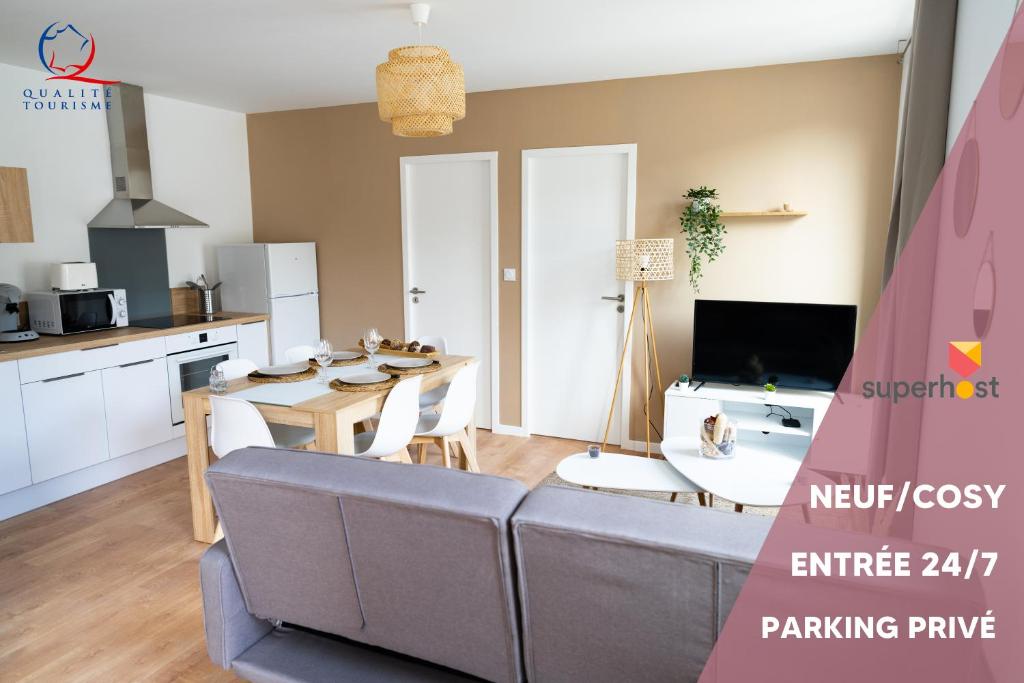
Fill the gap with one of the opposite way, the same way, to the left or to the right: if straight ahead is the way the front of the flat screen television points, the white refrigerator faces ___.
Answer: to the left

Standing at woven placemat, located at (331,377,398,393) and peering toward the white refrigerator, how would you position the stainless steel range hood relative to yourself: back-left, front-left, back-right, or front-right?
front-left

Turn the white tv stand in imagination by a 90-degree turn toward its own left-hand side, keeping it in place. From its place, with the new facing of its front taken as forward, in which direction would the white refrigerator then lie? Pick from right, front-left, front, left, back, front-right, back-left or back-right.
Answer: back-right

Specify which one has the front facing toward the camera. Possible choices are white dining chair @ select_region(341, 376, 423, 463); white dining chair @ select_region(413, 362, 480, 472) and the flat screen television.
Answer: the flat screen television

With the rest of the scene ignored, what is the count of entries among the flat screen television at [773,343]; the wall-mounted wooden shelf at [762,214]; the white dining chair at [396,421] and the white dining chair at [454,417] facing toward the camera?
2

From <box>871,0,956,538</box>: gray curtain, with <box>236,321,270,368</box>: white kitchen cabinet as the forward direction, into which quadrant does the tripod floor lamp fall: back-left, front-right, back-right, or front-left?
front-right

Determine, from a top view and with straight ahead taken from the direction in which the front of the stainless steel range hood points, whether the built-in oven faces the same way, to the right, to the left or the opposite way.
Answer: the same way

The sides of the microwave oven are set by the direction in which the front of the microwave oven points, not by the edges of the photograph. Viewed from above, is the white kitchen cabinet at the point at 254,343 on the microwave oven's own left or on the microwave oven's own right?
on the microwave oven's own left

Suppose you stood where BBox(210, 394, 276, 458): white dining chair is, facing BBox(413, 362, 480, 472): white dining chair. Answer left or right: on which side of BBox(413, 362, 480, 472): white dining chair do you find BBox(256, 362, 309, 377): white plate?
left

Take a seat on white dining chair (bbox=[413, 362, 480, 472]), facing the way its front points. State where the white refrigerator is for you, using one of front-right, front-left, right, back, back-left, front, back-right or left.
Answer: front

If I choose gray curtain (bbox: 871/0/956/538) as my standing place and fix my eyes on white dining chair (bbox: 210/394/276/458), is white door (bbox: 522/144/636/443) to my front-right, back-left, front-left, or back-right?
front-right

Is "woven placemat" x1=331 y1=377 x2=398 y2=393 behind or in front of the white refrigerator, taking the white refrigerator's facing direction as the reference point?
in front

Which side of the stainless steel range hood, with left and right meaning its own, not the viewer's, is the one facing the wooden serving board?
front

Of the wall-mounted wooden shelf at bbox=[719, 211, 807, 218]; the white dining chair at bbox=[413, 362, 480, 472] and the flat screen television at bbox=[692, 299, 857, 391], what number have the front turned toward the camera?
2
